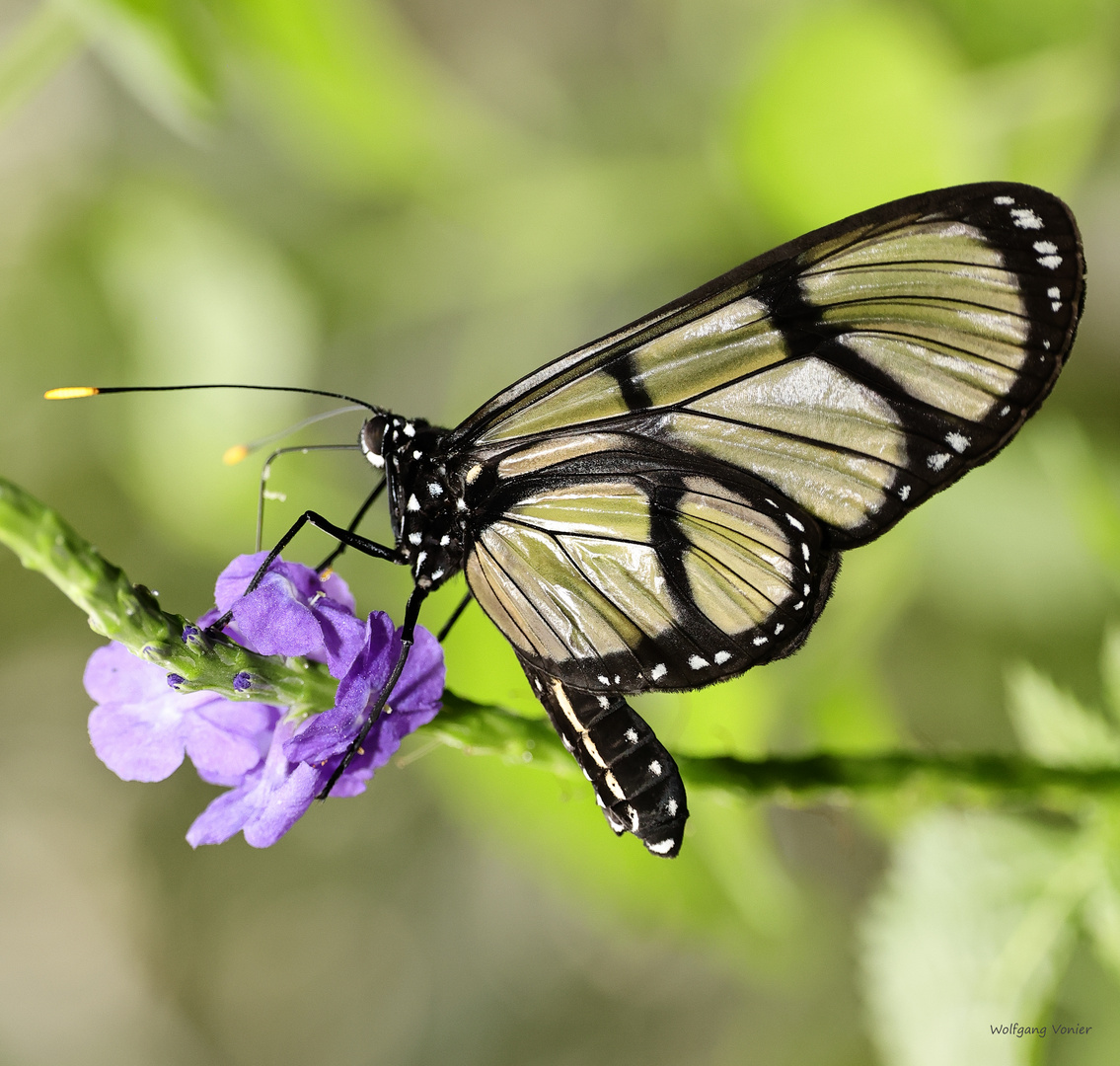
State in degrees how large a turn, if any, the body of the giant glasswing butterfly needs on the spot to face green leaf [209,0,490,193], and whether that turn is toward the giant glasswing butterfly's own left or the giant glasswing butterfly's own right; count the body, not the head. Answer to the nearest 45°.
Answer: approximately 45° to the giant glasswing butterfly's own right

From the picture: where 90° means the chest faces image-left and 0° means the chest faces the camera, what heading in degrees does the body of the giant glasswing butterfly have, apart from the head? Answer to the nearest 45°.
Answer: approximately 90°

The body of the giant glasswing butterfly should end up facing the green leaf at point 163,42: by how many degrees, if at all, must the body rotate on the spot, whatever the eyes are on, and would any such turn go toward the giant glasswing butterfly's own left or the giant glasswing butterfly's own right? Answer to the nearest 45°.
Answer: approximately 45° to the giant glasswing butterfly's own right
